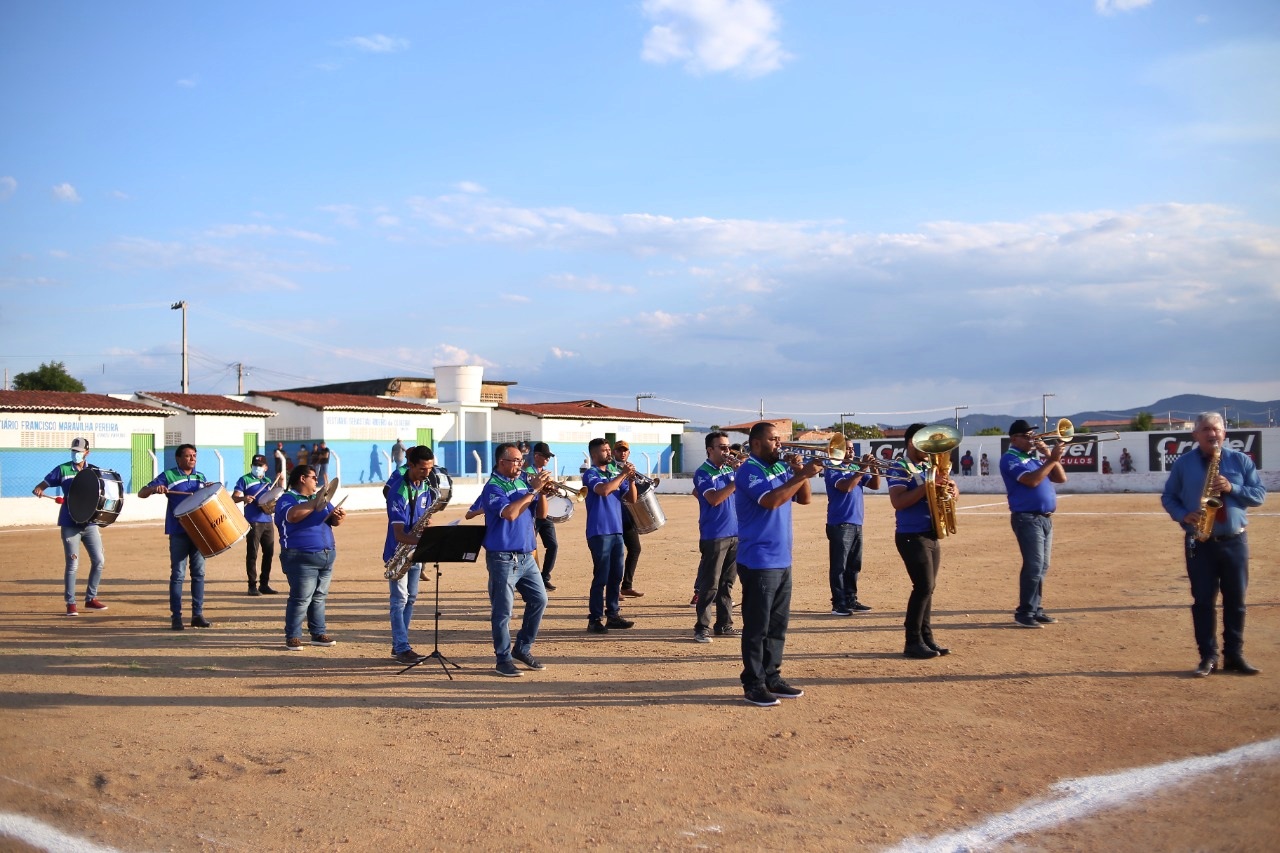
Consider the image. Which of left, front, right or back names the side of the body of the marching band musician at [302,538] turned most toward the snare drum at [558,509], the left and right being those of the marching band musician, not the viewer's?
left

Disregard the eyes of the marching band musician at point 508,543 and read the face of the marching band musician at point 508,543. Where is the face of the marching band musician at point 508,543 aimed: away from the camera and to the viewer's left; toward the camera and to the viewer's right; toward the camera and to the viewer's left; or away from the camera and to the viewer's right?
toward the camera and to the viewer's right

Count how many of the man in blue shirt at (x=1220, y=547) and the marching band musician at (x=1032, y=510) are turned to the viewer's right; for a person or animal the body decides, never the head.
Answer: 1

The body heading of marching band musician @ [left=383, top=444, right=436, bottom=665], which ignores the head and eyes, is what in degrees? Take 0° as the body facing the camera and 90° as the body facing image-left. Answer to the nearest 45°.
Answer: approximately 315°

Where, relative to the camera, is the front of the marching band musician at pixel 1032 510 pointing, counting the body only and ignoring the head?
to the viewer's right

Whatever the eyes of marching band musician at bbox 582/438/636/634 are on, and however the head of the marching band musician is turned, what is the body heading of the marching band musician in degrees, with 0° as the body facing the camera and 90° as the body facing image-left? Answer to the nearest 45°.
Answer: approximately 315°

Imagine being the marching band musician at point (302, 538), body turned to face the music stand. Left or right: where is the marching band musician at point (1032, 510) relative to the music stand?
left

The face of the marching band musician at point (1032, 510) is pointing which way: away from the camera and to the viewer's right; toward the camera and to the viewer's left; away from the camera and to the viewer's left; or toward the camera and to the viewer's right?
toward the camera and to the viewer's right
